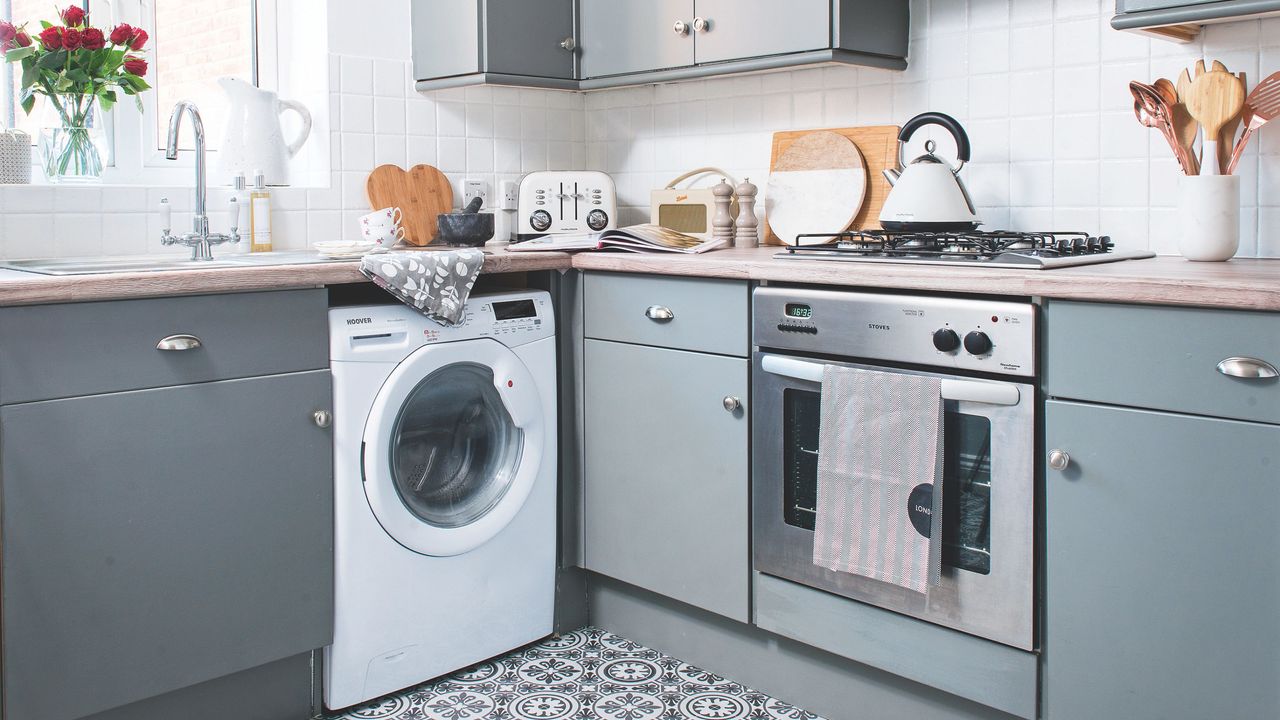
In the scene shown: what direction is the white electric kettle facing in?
to the viewer's left

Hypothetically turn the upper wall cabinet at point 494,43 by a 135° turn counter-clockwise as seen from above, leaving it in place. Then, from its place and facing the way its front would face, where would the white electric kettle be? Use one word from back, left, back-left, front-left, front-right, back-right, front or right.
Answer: back-right

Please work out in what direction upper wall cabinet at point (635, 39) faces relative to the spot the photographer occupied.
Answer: facing the viewer and to the left of the viewer

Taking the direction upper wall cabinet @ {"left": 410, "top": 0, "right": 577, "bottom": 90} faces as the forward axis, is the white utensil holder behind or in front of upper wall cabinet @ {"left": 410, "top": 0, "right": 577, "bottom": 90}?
in front

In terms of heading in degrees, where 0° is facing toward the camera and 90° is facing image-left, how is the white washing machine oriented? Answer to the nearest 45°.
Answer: approximately 315°
